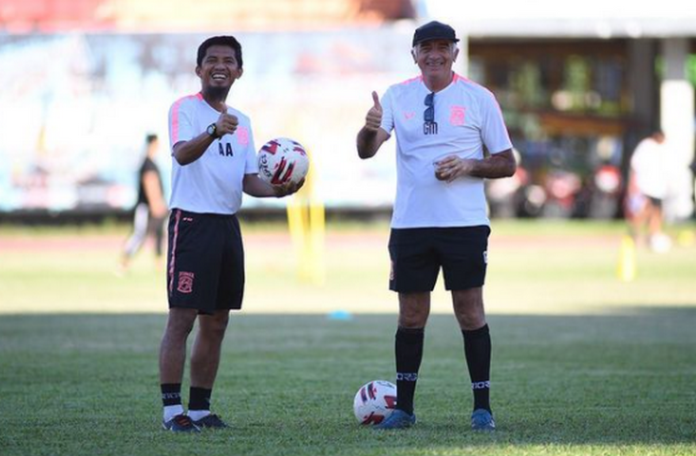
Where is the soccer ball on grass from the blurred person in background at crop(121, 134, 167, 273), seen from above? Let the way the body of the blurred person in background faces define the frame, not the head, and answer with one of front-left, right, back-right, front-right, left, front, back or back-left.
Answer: right

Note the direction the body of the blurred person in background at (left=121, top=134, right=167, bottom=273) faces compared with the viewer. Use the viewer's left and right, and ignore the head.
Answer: facing to the right of the viewer
